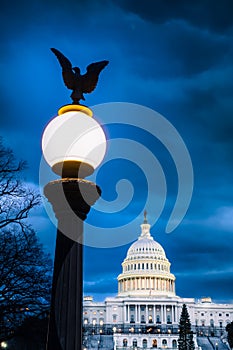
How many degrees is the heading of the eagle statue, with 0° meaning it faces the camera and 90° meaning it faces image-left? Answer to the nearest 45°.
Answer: approximately 45°
